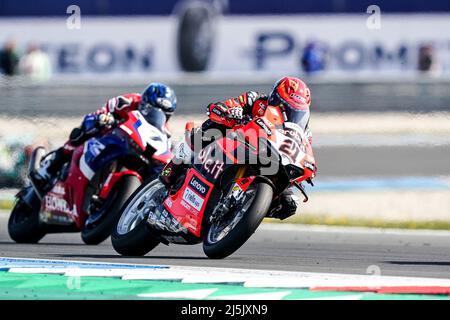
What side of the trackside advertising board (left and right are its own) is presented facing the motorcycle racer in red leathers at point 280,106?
front

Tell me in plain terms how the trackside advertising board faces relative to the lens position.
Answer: facing the viewer

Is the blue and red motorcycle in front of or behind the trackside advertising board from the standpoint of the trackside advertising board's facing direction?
in front

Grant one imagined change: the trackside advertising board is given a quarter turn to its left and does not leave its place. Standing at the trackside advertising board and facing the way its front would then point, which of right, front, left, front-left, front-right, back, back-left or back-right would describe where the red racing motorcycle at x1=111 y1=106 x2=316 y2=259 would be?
right

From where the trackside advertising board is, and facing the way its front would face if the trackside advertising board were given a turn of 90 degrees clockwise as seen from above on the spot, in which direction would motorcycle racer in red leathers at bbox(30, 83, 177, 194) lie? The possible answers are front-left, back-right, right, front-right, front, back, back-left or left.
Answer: left
